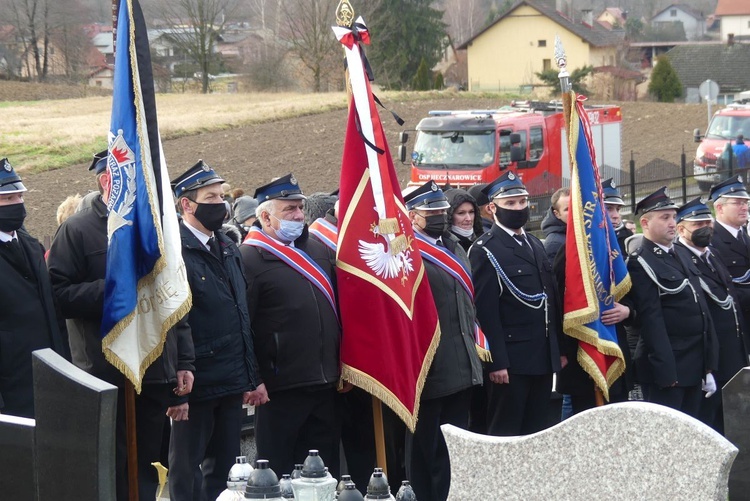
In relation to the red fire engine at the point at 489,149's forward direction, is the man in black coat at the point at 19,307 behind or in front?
in front

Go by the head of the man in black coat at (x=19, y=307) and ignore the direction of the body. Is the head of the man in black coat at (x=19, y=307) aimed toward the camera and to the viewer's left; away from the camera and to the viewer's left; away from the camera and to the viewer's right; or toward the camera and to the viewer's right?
toward the camera and to the viewer's right

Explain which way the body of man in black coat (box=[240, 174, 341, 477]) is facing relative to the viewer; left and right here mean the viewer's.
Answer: facing the viewer and to the right of the viewer

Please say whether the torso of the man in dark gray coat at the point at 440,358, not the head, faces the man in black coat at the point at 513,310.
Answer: no

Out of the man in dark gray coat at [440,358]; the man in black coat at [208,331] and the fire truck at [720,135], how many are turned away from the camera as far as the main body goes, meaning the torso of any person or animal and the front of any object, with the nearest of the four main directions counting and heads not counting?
0

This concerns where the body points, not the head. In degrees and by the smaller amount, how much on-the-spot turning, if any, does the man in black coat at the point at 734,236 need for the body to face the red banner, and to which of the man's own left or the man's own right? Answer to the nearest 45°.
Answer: approximately 90° to the man's own right

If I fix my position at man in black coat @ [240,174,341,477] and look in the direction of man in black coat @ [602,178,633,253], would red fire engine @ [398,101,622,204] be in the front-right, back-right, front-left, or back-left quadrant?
front-left

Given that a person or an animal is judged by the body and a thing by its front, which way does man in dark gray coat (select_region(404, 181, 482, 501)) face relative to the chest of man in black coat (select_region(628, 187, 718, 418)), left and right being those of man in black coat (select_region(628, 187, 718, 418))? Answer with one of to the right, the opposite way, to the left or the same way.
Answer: the same way

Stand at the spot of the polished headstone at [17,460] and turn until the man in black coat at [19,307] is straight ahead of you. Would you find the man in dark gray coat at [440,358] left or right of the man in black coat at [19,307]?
right

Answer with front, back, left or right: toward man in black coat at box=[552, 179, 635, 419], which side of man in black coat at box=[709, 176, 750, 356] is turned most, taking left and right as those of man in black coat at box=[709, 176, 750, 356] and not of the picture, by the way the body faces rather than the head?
right

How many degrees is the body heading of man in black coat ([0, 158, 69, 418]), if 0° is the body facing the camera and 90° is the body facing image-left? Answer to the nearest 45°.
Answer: approximately 315°

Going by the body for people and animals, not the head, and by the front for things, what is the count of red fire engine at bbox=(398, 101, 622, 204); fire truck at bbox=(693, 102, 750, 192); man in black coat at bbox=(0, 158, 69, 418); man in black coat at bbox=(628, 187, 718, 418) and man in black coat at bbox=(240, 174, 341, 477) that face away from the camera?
0

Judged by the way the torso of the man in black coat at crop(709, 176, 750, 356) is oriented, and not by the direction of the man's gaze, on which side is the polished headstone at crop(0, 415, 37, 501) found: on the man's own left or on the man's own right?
on the man's own right
